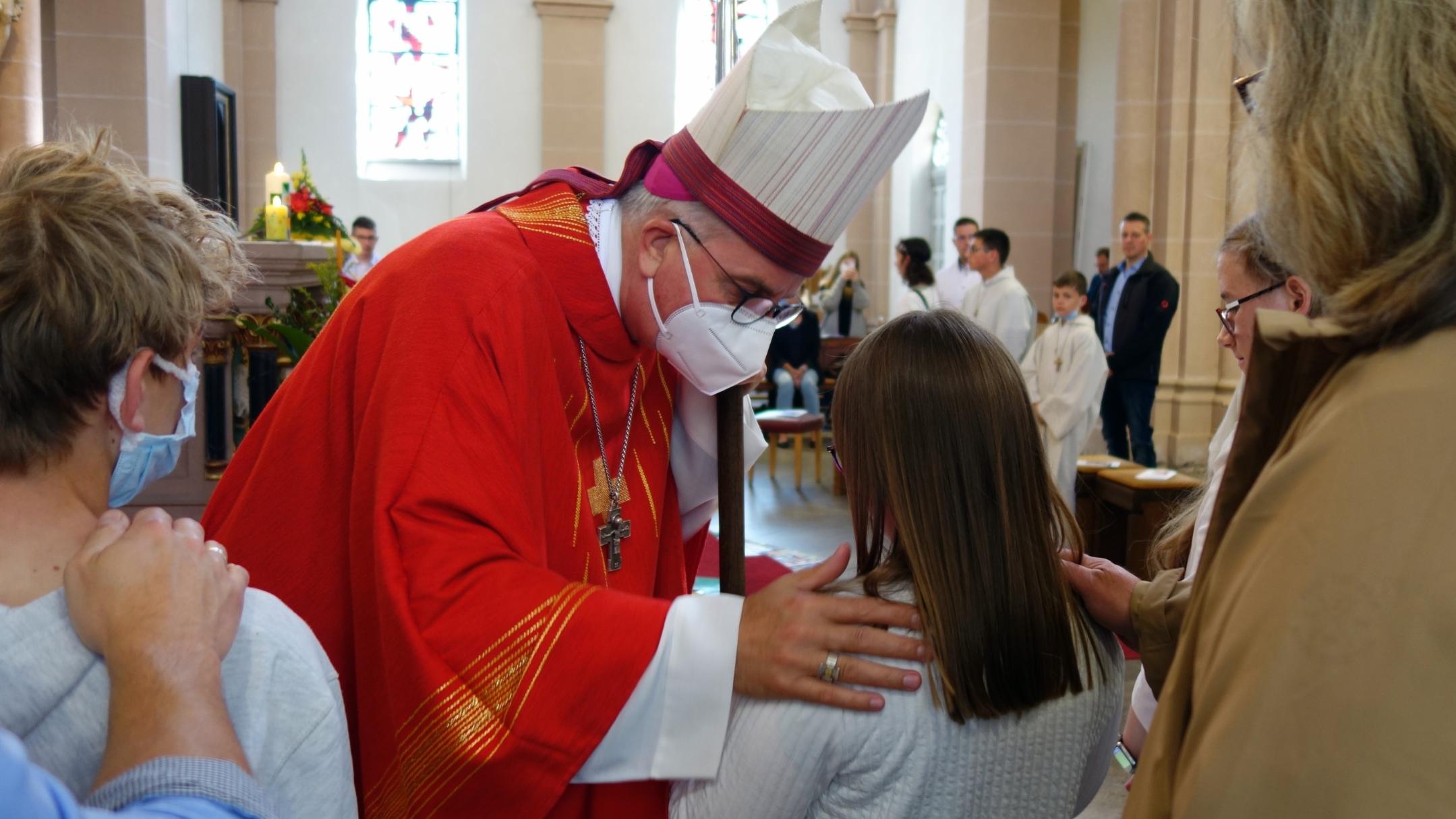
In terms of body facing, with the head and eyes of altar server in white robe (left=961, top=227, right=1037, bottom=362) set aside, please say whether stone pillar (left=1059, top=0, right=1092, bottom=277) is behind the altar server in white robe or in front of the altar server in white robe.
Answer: behind

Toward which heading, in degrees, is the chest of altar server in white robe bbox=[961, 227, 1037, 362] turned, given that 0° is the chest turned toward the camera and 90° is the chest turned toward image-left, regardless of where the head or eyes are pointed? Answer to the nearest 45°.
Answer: approximately 45°

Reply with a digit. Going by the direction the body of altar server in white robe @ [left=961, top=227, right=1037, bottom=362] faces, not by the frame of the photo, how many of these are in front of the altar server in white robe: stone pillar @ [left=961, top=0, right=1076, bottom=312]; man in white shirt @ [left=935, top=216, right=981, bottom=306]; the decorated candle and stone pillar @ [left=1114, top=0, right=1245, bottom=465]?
1

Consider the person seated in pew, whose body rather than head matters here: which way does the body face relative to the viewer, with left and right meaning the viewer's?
facing the viewer

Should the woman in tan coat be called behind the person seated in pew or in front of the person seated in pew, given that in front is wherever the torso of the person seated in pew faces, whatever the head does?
in front

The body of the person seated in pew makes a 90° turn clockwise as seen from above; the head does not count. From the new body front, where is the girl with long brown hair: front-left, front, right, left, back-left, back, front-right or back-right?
left

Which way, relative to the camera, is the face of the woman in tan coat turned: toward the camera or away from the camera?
away from the camera

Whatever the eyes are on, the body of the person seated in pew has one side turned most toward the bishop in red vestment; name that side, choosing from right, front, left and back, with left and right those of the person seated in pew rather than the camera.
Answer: front

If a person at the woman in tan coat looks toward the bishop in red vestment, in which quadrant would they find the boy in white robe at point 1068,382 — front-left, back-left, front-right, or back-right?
front-right

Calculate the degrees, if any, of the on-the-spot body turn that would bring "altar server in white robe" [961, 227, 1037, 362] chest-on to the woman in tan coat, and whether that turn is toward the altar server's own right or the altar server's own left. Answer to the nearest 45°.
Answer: approximately 45° to the altar server's own left
